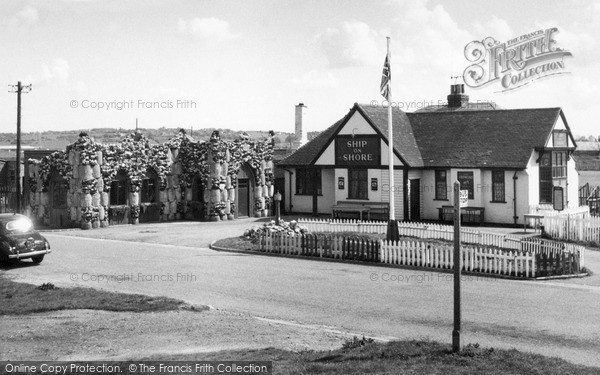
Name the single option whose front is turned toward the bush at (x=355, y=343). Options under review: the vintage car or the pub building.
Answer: the pub building

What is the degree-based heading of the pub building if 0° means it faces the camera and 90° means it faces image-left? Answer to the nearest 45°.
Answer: approximately 0°

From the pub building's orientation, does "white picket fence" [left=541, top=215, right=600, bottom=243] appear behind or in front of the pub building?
in front

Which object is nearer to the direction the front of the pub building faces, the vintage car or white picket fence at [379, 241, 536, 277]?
the white picket fence

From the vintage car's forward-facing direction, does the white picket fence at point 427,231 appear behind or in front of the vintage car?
behind

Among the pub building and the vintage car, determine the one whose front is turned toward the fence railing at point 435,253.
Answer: the pub building

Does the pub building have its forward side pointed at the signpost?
yes

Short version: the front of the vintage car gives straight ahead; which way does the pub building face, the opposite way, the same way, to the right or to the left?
to the left

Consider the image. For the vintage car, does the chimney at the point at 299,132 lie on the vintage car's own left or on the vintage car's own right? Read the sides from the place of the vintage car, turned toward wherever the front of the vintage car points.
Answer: on the vintage car's own right
